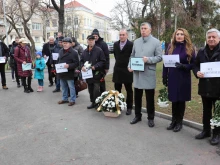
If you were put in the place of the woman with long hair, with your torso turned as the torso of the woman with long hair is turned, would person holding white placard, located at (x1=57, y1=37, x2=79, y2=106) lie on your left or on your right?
on your right

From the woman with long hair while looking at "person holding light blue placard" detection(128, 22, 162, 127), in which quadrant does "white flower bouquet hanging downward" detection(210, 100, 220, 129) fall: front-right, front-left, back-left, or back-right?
back-left

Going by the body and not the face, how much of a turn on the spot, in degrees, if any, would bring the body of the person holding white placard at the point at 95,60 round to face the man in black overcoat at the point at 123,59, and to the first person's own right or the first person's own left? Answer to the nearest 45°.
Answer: approximately 90° to the first person's own left

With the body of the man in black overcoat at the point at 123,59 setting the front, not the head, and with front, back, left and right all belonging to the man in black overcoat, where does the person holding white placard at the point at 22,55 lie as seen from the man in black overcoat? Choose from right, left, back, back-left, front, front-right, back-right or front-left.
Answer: back-right

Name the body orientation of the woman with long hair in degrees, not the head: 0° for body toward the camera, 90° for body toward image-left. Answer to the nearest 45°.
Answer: approximately 45°

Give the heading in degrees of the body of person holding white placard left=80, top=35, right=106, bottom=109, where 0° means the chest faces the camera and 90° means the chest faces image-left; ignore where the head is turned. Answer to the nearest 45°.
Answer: approximately 45°

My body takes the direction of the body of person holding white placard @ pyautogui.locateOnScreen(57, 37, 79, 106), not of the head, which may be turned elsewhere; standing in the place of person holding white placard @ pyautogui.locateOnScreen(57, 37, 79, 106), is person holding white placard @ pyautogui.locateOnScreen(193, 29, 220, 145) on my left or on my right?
on my left

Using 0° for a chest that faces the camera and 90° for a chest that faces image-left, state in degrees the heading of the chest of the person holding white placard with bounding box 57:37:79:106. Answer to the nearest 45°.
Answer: approximately 45°

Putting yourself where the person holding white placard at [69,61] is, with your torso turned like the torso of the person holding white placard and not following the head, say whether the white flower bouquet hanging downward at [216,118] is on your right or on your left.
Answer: on your left
